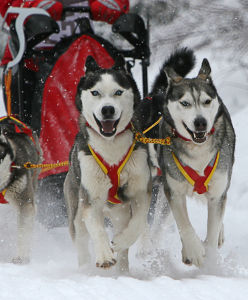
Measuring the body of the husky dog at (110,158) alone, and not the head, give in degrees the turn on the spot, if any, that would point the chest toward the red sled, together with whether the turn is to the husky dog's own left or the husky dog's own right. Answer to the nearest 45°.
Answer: approximately 180°

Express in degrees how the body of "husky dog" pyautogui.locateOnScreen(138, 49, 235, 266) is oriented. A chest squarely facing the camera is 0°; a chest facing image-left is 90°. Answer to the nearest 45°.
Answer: approximately 0°

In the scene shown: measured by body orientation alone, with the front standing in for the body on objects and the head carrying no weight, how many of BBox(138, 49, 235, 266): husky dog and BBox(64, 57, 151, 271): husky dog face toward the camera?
2

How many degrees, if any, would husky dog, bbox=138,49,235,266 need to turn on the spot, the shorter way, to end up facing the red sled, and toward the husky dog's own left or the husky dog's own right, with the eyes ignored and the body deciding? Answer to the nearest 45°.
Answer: approximately 135° to the husky dog's own right
